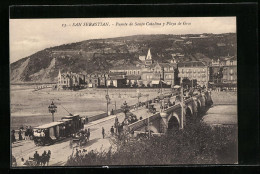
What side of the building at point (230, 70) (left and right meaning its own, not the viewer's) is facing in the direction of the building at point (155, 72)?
right

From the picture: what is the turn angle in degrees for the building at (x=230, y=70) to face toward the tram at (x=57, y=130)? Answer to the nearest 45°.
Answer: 0° — it already faces it

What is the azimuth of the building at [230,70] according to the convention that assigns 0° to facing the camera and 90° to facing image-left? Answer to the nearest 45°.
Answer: approximately 0°

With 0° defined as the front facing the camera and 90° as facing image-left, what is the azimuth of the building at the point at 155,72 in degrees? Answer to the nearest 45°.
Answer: approximately 0°

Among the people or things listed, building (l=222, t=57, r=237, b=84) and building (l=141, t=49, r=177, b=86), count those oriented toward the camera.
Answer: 2
